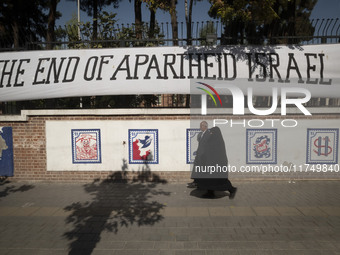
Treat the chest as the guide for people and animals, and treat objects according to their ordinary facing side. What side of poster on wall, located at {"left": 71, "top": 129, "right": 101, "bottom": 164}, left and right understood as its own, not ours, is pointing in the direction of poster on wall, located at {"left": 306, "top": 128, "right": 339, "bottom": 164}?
left

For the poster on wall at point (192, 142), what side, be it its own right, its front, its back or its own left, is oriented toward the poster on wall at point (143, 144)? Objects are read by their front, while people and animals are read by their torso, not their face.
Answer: right

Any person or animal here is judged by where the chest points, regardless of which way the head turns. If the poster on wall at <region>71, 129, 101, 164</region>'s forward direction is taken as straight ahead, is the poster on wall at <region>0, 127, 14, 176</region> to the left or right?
on its right

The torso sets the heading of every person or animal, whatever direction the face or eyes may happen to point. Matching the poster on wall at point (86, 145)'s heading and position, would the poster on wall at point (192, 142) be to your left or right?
on your left

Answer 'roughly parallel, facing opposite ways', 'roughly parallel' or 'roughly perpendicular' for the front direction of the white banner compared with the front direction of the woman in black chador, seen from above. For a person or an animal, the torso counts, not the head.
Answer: roughly perpendicular
